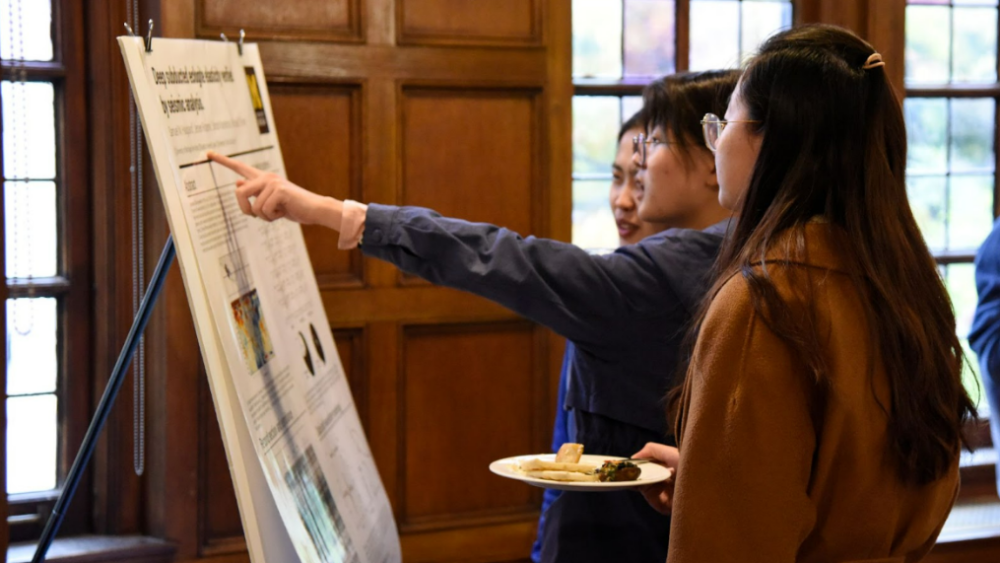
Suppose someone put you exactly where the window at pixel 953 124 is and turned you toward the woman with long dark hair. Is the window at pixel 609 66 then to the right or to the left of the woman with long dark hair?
right

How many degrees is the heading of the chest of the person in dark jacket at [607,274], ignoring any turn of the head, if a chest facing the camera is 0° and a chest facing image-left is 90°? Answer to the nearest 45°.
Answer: approximately 90°

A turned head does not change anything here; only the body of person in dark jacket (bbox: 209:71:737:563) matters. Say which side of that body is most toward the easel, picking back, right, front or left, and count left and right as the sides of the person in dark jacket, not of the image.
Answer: front

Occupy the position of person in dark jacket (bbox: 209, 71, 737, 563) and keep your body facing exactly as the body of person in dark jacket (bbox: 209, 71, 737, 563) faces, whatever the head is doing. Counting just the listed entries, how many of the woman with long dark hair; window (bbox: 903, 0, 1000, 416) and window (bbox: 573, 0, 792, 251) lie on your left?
1

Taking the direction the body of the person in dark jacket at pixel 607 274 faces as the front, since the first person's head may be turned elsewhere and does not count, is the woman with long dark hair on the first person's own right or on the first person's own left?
on the first person's own left

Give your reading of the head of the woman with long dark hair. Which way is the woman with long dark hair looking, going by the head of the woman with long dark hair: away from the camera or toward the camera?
away from the camera

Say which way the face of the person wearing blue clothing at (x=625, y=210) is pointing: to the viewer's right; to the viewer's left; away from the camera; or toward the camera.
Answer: to the viewer's left
